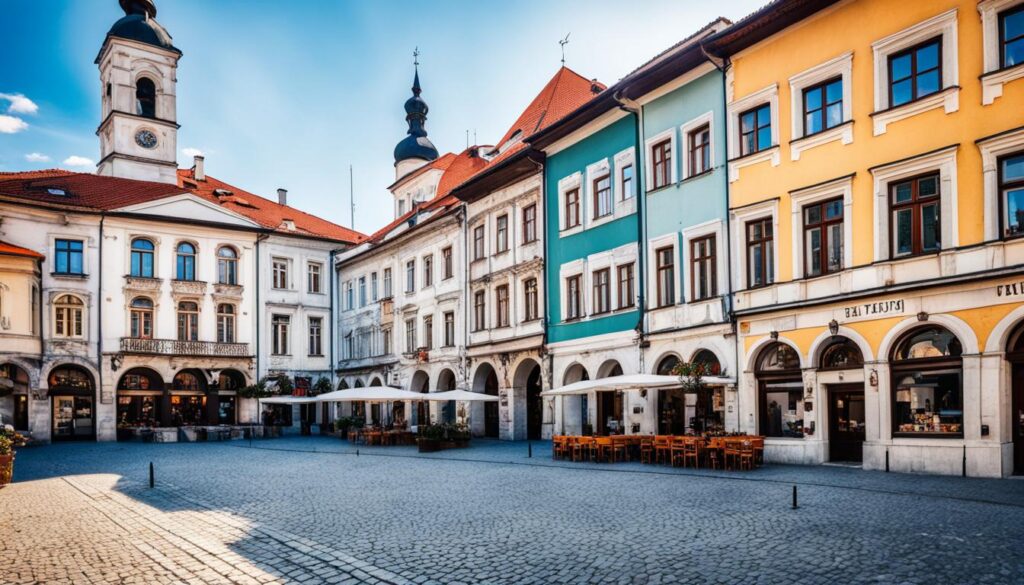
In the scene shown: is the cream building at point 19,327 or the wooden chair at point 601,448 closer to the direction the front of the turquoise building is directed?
the wooden chair

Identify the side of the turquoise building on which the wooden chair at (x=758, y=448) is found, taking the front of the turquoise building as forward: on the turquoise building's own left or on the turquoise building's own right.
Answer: on the turquoise building's own left

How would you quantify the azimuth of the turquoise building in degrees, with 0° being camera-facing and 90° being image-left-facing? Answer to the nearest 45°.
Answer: approximately 45°

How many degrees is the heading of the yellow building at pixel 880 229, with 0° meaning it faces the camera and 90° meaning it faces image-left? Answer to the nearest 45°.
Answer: approximately 45°

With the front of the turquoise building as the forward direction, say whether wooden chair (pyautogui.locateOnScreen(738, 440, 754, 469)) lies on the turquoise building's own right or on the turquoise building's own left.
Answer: on the turquoise building's own left

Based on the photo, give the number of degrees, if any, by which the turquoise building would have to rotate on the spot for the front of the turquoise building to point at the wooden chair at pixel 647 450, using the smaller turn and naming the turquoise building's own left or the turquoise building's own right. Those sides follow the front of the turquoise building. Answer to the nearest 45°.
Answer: approximately 45° to the turquoise building's own left
